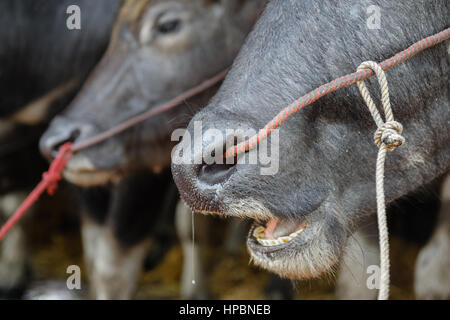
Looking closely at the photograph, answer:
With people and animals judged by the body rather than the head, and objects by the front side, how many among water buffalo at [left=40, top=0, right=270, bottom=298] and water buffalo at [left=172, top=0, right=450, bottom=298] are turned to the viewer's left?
2

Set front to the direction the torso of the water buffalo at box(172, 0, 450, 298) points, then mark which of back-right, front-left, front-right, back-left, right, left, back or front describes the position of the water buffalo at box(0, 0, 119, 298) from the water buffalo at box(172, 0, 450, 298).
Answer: front-right

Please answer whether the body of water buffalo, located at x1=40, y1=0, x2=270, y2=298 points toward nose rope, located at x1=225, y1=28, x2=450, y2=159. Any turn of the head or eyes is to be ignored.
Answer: no

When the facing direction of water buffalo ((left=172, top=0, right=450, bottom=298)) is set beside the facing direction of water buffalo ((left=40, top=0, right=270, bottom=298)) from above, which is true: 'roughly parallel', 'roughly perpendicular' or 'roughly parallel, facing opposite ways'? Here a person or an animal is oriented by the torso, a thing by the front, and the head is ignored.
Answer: roughly parallel

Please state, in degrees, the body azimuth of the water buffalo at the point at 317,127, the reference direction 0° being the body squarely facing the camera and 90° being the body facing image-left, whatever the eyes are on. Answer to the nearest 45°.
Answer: approximately 90°

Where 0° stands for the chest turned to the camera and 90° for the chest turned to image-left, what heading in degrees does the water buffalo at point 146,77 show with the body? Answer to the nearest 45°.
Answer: approximately 90°

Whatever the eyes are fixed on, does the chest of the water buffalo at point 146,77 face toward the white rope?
no
